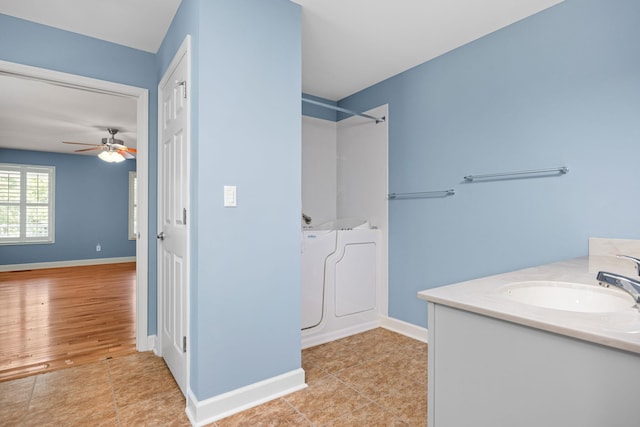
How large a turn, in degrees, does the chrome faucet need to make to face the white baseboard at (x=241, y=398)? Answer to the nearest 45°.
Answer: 0° — it already faces it

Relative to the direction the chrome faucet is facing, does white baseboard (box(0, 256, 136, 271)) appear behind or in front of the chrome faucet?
in front

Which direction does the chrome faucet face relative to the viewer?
to the viewer's left

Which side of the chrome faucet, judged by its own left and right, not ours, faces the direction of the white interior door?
front

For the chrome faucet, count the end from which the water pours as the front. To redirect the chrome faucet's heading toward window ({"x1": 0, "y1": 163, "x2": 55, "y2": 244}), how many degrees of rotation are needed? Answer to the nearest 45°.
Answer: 0° — it already faces it

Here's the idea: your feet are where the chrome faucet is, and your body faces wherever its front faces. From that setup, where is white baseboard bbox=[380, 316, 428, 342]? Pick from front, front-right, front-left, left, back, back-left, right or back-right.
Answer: front-right
